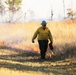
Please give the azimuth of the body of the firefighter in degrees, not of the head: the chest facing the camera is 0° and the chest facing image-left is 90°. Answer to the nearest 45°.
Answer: approximately 0°
